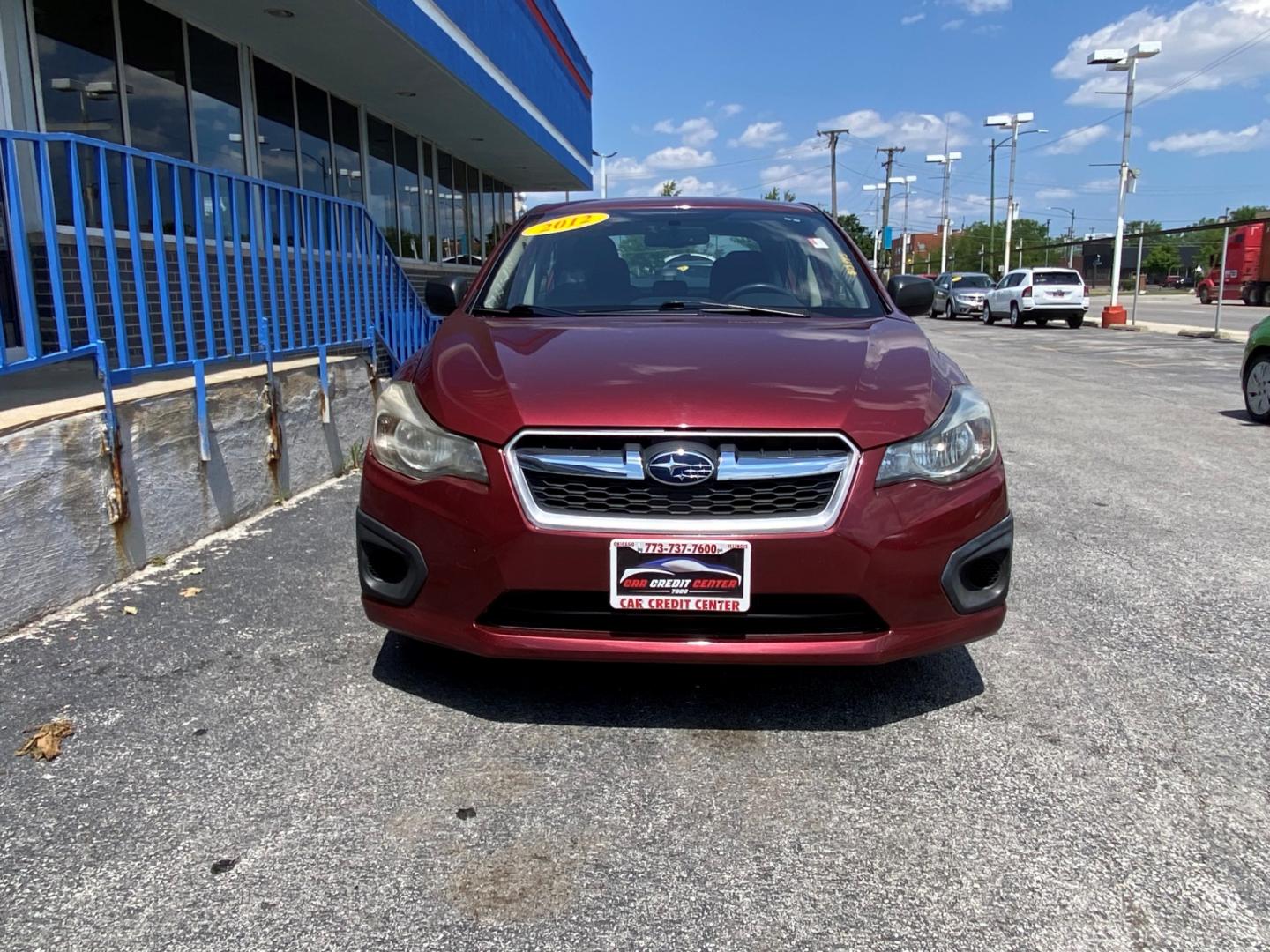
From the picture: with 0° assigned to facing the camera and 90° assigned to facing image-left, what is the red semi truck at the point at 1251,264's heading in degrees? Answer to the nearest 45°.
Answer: approximately 90°

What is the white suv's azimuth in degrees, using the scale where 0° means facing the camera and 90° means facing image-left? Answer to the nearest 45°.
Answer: approximately 135°

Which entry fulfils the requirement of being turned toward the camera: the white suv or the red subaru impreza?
the red subaru impreza

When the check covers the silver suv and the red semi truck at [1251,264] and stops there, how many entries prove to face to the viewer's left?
1

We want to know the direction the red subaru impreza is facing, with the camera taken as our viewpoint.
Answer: facing the viewer

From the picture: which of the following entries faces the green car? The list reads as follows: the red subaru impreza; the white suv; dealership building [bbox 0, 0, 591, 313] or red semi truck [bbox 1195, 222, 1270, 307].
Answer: the dealership building

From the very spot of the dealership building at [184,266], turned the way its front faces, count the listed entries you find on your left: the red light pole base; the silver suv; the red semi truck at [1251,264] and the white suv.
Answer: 4

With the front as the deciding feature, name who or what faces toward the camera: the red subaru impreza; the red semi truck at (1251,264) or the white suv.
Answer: the red subaru impreza

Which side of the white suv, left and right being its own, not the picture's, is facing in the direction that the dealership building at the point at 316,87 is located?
left

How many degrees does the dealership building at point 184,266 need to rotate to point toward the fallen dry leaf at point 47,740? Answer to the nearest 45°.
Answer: approximately 45° to its right

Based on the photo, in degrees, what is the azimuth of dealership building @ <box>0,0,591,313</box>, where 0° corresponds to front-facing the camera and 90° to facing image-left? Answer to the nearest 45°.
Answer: approximately 315°

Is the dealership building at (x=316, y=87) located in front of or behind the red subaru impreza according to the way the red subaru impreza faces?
behind

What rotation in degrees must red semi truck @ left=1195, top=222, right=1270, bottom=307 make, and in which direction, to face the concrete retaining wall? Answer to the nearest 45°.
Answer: approximately 90° to its left
